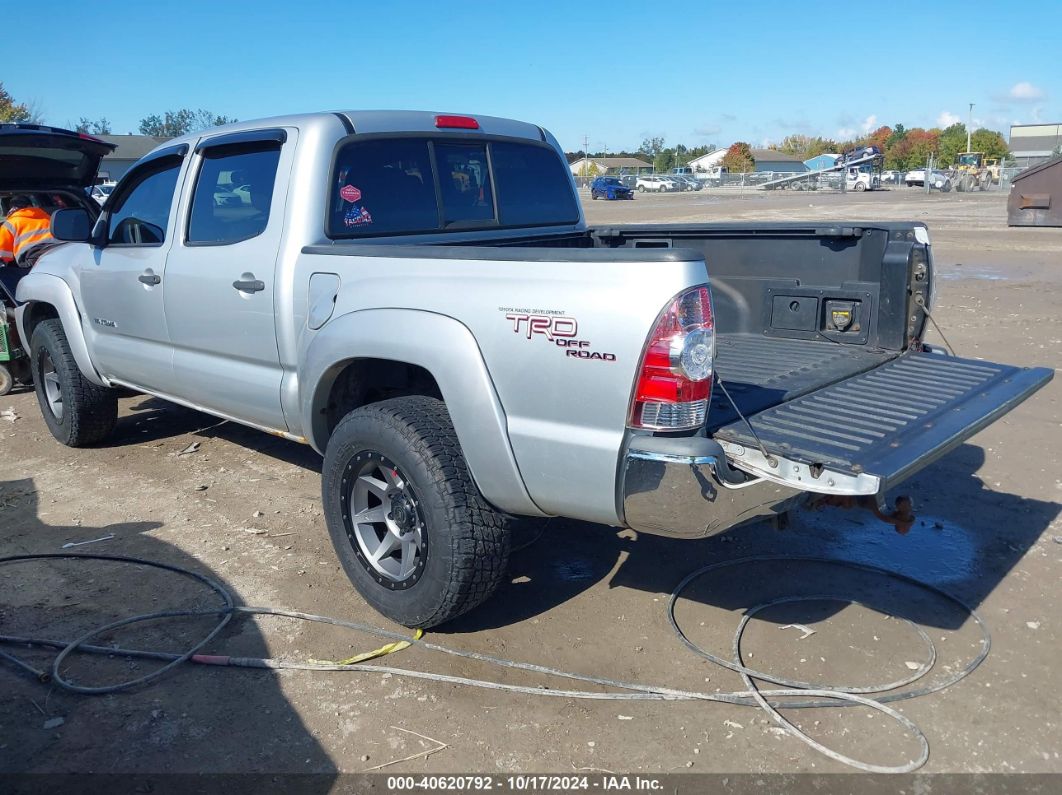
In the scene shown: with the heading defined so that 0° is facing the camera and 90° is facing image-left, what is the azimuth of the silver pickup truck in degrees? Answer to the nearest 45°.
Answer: approximately 135°

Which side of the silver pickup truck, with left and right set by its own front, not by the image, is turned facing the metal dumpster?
right

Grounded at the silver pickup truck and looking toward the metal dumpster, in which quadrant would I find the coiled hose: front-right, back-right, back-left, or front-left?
back-right
